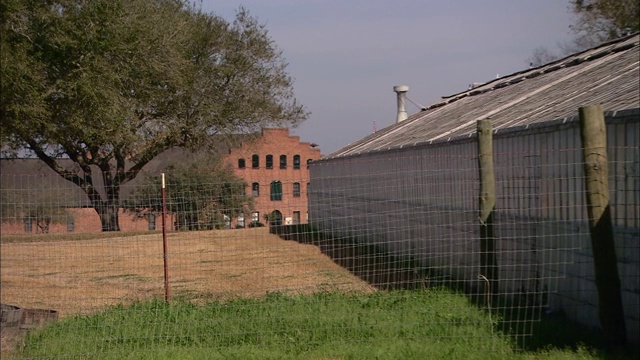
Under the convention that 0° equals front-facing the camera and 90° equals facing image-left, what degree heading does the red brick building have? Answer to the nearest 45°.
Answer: approximately 0°

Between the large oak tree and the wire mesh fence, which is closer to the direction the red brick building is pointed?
the wire mesh fence

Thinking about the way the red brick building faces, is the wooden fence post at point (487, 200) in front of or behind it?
in front

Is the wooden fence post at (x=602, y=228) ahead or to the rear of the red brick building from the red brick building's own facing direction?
ahead

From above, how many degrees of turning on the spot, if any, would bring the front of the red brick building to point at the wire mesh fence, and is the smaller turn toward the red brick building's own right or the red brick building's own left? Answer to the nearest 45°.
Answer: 0° — it already faces it
